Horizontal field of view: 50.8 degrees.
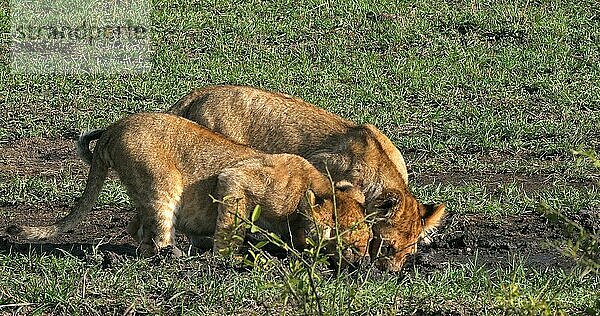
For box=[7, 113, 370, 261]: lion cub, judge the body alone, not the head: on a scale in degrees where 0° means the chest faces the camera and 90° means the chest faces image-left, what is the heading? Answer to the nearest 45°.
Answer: approximately 270°
